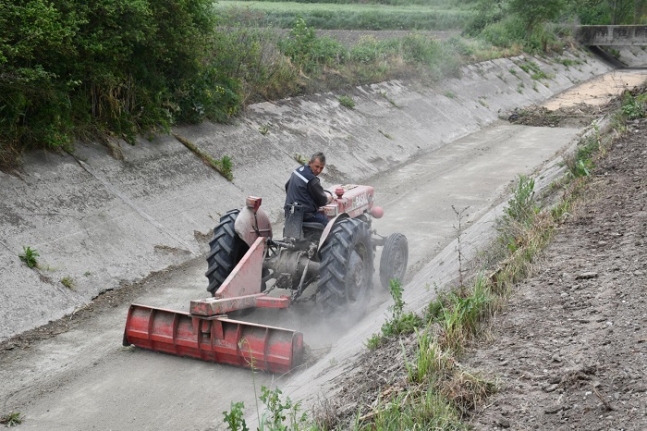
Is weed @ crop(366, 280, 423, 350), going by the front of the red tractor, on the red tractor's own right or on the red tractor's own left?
on the red tractor's own right

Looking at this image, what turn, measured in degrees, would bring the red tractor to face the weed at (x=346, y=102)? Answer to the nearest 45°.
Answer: approximately 45° to its left

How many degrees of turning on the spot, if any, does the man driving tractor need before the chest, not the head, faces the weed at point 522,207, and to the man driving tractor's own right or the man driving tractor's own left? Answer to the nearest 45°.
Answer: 0° — they already face it

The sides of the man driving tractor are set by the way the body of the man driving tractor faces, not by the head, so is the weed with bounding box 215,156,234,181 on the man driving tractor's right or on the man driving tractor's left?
on the man driving tractor's left

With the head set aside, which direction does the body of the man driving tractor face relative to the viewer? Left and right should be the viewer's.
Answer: facing away from the viewer and to the right of the viewer

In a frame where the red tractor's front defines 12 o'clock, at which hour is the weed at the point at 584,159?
The weed is roughly at 12 o'clock from the red tractor.

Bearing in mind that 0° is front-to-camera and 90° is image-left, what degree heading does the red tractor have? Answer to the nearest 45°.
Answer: approximately 225°

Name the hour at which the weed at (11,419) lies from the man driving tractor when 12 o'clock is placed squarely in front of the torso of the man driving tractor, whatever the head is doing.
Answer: The weed is roughly at 6 o'clock from the man driving tractor.

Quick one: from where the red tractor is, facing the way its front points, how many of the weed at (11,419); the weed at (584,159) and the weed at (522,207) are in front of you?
2
